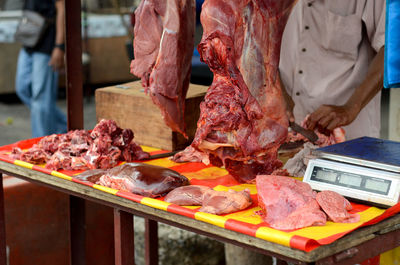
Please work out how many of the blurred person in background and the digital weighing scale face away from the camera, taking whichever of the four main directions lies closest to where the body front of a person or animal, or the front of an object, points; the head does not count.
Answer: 0

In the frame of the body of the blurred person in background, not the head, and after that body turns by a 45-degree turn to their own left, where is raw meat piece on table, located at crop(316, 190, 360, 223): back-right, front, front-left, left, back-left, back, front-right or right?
front

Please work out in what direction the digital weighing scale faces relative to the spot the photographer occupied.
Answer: facing the viewer and to the left of the viewer

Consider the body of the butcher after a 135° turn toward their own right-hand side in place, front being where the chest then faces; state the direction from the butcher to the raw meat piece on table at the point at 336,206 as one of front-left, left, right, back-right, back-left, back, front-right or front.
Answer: back

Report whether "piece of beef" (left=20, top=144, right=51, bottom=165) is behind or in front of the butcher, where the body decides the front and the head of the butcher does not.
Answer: in front

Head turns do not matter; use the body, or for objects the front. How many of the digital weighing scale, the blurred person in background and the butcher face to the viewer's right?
0

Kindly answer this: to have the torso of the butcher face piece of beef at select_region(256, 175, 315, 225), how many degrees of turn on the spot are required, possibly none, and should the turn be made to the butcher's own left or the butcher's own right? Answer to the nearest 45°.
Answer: approximately 45° to the butcher's own left

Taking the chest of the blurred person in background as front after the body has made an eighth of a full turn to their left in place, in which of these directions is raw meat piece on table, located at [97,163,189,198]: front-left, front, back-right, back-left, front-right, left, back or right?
front

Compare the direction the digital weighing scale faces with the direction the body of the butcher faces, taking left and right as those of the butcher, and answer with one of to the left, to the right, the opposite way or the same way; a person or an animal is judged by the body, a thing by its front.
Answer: the same way

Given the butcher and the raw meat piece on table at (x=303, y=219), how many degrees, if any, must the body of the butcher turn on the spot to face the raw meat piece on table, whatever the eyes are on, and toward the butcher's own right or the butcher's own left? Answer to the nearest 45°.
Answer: approximately 45° to the butcher's own left
